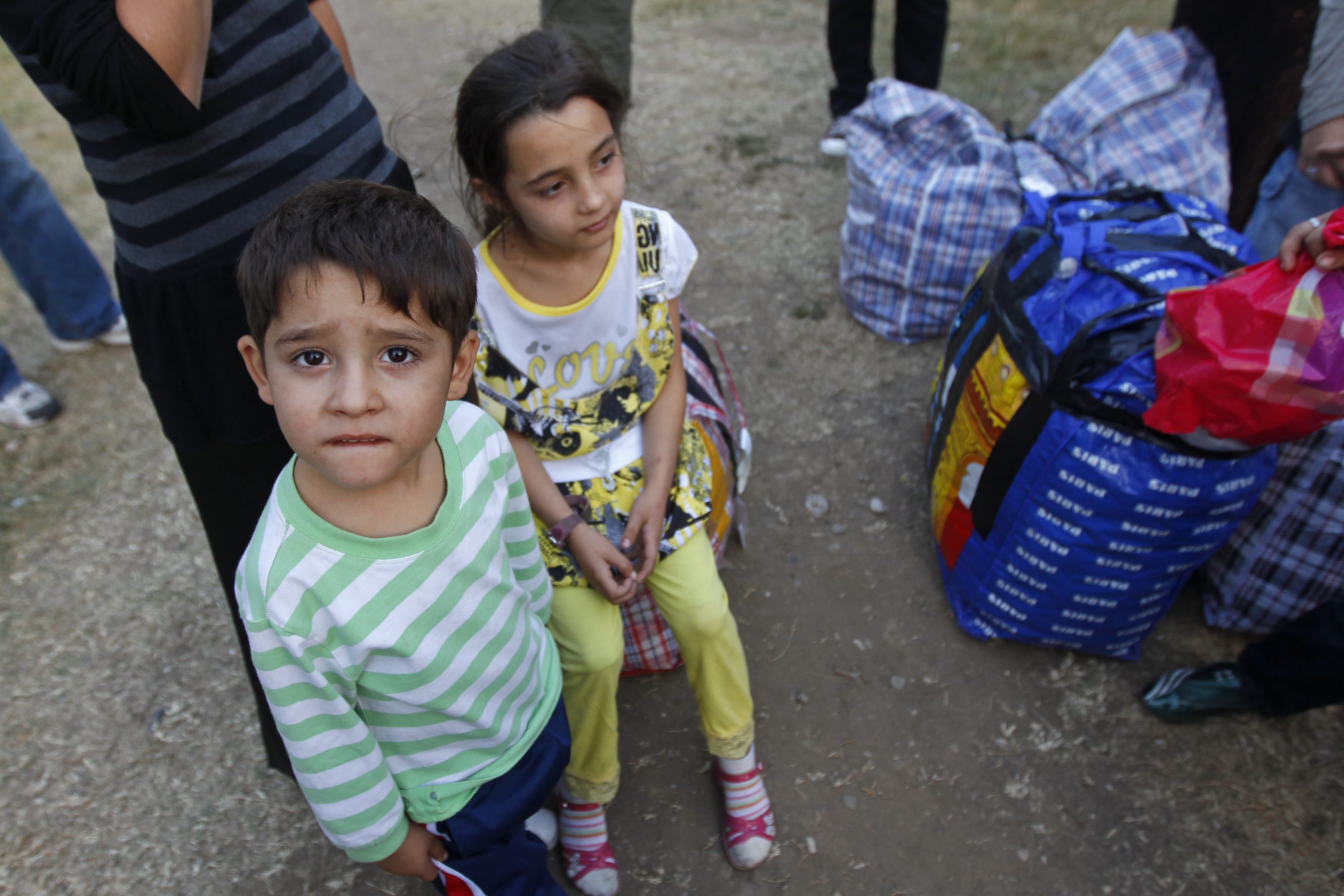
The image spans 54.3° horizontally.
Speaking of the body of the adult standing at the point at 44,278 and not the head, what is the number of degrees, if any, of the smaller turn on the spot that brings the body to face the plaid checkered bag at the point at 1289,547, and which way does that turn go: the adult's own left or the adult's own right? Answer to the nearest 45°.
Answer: approximately 45° to the adult's own right

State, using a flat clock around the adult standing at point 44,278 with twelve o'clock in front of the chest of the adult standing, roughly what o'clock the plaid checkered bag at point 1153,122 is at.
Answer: The plaid checkered bag is roughly at 1 o'clock from the adult standing.

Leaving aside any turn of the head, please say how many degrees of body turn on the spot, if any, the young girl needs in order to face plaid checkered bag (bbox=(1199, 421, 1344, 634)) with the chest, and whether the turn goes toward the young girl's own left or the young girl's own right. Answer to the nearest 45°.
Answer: approximately 90° to the young girl's own left

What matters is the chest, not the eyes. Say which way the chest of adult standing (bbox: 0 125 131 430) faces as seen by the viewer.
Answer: to the viewer's right

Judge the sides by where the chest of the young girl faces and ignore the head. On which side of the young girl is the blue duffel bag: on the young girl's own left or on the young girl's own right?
on the young girl's own left

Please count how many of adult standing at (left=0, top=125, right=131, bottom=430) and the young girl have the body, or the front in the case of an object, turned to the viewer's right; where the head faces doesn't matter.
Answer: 1

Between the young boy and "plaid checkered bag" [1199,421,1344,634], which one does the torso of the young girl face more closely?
the young boy

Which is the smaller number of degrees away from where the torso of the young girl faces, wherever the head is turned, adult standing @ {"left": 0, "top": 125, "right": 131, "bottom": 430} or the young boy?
the young boy

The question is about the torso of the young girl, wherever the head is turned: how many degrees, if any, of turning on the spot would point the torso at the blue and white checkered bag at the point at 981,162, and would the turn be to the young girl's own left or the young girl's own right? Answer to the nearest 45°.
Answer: approximately 135° to the young girl's own left

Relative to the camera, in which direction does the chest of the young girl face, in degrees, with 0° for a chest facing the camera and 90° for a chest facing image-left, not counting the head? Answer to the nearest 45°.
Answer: approximately 0°

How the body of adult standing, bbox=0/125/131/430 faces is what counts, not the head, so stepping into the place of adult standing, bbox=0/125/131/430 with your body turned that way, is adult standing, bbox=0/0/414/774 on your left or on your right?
on your right
